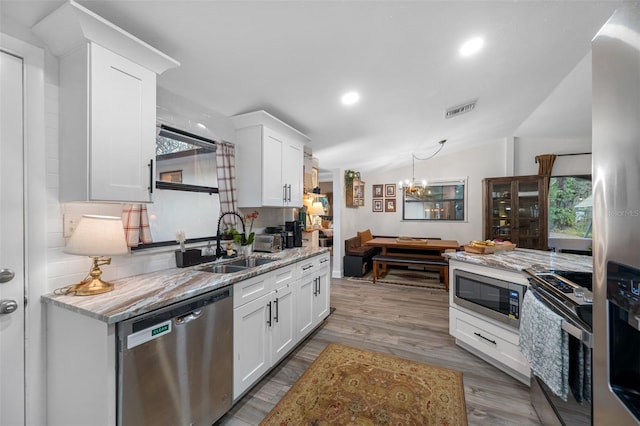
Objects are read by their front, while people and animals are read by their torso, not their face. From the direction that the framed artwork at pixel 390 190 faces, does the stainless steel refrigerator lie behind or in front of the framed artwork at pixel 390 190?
in front

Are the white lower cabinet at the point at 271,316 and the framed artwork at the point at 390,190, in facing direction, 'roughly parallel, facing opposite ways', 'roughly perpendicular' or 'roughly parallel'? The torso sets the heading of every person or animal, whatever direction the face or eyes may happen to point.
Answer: roughly perpendicular

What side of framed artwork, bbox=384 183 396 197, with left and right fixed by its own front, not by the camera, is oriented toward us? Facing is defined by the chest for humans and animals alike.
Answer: front

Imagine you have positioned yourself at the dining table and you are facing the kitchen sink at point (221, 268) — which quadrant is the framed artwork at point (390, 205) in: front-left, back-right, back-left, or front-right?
back-right

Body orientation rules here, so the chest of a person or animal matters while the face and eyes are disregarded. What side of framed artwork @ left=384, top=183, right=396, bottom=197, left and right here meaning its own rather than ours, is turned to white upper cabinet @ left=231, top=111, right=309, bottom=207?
front

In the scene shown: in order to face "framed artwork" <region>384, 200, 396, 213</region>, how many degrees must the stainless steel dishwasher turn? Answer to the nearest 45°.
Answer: approximately 90° to its left

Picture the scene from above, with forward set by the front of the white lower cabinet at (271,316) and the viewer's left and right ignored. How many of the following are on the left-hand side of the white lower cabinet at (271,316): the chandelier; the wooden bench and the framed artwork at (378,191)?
3

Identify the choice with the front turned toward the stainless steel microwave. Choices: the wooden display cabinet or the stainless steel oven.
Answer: the wooden display cabinet

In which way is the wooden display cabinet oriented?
toward the camera

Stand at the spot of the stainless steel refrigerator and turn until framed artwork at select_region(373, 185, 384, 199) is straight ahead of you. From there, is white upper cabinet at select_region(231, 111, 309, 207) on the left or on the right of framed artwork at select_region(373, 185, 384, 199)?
left

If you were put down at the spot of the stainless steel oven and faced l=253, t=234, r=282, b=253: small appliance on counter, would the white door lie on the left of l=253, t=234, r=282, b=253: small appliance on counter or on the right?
left

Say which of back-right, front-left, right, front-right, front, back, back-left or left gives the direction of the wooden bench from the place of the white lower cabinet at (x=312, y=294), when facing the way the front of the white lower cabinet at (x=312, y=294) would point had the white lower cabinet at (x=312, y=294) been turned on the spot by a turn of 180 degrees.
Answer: right

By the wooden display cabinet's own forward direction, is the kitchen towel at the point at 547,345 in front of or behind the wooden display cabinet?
in front

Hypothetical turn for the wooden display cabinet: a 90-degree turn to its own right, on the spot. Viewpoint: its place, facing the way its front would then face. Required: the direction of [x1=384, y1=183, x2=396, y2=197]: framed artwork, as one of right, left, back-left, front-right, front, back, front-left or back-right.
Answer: front

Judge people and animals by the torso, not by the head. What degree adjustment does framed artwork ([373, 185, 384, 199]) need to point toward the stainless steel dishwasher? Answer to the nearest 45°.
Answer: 0° — it already faces it

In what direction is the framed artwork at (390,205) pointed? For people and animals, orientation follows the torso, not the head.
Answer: toward the camera
